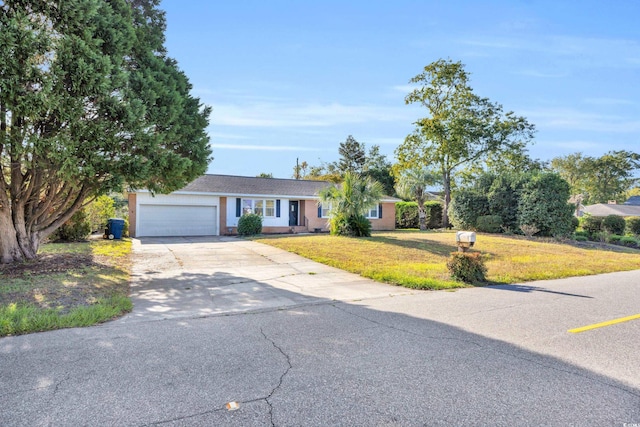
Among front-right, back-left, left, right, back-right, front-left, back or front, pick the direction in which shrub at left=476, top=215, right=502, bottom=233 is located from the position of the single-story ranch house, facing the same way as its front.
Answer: left

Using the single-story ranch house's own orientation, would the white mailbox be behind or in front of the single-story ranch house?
in front

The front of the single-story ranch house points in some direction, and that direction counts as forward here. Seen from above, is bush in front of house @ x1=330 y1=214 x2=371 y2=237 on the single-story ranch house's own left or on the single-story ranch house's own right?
on the single-story ranch house's own left

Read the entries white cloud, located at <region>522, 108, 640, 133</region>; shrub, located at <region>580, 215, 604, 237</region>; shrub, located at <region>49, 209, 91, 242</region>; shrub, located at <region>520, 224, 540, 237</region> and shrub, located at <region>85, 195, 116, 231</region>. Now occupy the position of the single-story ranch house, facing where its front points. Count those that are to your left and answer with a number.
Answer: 3

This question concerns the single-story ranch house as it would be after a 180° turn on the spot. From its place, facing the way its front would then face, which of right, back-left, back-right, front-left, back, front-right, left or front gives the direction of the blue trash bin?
back-left

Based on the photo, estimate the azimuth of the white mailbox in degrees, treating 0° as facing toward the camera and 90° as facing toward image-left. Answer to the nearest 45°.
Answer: approximately 315°

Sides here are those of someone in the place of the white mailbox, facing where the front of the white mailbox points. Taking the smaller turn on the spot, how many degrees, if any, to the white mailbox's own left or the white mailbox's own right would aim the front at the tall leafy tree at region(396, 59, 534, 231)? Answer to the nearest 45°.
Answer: approximately 135° to the white mailbox's own left

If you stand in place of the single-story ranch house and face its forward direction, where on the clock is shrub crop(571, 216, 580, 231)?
The shrub is roughly at 9 o'clock from the single-story ranch house.

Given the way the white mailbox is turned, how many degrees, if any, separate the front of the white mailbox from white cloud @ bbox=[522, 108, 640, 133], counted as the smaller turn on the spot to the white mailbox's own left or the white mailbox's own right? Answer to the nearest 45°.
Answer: approximately 135° to the white mailbox's own left

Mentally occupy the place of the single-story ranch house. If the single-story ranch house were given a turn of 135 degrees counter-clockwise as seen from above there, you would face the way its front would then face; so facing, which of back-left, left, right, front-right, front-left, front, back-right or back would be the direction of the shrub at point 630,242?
front-right

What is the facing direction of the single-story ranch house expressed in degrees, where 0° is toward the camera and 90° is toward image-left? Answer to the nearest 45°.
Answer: approximately 0°
